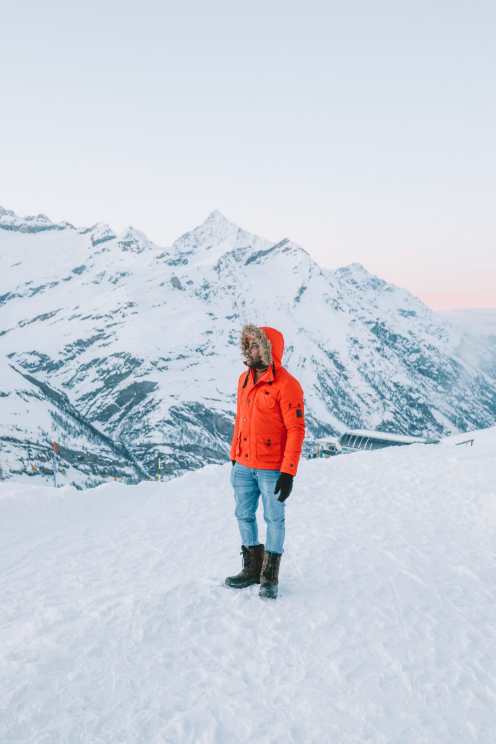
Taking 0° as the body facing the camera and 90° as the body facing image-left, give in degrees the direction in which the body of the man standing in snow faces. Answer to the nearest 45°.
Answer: approximately 45°
